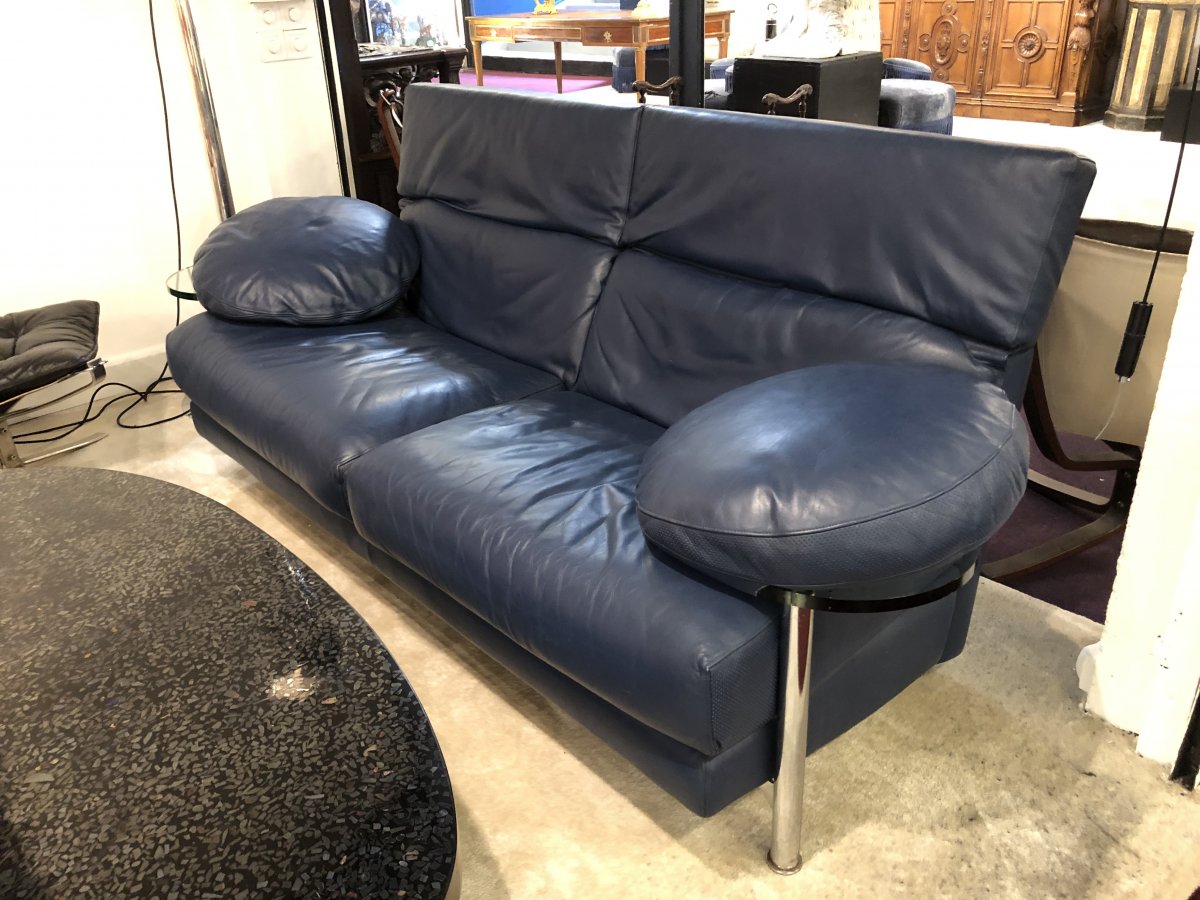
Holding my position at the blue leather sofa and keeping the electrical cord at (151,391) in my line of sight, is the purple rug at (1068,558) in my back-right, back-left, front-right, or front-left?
back-right

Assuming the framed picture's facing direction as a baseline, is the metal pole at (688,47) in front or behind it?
in front

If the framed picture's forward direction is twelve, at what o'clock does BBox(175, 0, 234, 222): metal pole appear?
The metal pole is roughly at 1 o'clock from the framed picture.

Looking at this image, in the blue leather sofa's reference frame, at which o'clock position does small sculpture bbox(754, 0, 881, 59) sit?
The small sculpture is roughly at 5 o'clock from the blue leather sofa.

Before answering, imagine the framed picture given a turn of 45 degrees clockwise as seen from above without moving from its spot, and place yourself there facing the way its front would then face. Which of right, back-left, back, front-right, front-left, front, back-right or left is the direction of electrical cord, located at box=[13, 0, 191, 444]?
front

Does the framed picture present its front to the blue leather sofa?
yes

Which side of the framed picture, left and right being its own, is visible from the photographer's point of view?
front

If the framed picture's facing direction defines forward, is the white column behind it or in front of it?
in front

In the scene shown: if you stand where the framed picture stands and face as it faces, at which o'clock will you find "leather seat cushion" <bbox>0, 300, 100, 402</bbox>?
The leather seat cushion is roughly at 1 o'clock from the framed picture.

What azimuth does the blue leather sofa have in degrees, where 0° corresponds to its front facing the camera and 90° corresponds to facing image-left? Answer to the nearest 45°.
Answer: approximately 45°

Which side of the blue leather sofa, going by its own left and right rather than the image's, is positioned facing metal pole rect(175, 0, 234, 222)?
right

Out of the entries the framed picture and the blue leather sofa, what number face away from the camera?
0

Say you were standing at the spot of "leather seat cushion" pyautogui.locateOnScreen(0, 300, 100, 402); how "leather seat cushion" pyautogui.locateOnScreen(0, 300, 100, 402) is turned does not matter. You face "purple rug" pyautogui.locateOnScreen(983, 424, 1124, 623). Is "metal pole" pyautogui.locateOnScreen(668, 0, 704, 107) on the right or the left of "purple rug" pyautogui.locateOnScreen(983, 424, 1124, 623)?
left

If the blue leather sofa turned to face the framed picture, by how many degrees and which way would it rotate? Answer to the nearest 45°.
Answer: approximately 135° to its right

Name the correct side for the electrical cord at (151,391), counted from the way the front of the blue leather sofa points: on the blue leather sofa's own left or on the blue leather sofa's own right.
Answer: on the blue leather sofa's own right
